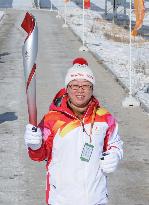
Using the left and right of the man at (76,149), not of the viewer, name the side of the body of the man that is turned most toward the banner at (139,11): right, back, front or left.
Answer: back

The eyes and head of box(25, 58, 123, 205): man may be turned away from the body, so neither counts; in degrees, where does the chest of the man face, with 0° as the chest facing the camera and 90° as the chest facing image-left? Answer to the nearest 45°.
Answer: approximately 0°
